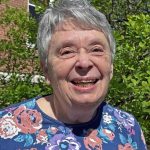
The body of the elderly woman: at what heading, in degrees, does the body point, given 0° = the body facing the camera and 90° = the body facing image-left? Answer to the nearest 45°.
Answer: approximately 0°

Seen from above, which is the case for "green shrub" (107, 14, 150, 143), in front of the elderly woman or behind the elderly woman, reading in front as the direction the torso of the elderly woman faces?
behind
